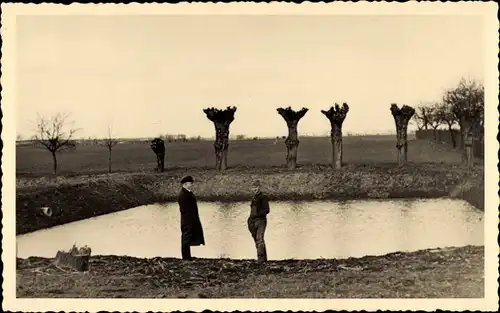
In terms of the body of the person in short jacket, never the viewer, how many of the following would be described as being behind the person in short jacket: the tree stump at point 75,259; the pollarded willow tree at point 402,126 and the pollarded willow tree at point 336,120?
2

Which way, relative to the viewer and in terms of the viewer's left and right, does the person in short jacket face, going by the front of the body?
facing the viewer and to the left of the viewer

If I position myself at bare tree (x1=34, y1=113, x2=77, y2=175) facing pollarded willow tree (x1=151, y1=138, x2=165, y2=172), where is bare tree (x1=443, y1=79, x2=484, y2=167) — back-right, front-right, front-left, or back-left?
front-right

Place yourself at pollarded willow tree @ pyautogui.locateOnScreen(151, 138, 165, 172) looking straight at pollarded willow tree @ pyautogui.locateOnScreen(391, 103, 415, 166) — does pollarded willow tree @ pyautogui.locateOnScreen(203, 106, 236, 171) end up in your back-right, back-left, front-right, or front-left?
front-right

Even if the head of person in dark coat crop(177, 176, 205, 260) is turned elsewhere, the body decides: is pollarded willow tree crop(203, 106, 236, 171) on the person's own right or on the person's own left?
on the person's own left

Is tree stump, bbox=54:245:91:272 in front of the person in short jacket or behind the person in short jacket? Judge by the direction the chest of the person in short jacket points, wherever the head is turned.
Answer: in front

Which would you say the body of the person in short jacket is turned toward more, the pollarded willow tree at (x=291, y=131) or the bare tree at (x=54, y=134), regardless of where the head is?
the bare tree

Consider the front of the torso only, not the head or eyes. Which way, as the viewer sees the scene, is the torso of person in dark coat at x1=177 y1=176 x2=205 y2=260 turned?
to the viewer's right

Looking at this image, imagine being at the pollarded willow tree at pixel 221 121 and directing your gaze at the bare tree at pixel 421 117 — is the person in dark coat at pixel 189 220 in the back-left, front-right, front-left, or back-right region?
back-right

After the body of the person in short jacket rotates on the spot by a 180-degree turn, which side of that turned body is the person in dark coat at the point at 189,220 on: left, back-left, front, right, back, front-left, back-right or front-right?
back-left

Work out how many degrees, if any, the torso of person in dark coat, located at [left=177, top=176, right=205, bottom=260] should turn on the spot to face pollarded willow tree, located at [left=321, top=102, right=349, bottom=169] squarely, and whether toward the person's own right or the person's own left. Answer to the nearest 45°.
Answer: approximately 45° to the person's own left
